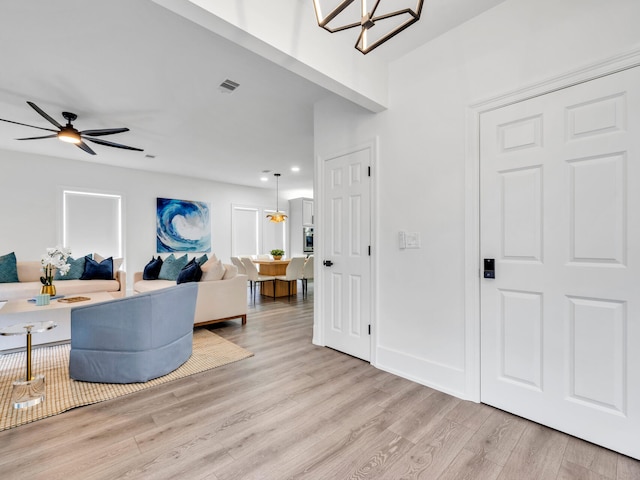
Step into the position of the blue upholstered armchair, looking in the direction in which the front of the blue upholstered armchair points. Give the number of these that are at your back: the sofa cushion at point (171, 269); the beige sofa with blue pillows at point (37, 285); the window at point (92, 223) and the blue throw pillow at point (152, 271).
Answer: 0

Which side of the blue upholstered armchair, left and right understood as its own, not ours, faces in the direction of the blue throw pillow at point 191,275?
right

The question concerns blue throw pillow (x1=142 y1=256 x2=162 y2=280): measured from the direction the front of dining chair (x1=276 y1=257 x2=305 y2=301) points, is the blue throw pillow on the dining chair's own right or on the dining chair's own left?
on the dining chair's own left

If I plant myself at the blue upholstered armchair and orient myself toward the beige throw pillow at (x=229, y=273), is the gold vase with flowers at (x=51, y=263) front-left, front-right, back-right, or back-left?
front-left

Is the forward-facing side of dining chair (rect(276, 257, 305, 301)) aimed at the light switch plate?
no

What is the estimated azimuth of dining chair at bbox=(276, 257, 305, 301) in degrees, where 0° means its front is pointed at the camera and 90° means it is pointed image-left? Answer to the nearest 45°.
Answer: approximately 135°

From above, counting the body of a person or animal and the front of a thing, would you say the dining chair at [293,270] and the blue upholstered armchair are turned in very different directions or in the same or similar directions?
same or similar directions

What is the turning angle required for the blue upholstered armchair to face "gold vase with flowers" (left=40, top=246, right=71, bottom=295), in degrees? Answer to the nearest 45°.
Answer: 0° — it already faces it

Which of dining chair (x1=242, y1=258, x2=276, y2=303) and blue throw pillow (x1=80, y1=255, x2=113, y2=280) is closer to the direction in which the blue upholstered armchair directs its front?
the blue throw pillow

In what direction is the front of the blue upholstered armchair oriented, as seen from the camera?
facing away from the viewer and to the left of the viewer

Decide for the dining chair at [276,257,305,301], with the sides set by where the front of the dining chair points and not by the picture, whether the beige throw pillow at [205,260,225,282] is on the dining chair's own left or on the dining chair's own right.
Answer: on the dining chair's own left

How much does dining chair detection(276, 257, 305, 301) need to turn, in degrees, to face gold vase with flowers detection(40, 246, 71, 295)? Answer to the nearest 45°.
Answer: approximately 90° to its left

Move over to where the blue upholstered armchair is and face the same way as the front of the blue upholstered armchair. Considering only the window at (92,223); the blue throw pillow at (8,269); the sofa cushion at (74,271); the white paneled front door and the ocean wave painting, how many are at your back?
1

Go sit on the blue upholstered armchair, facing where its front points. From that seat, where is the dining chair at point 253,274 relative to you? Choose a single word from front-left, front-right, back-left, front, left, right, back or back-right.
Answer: right

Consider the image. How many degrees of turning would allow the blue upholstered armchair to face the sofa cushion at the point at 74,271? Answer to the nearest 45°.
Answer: approximately 45° to its right

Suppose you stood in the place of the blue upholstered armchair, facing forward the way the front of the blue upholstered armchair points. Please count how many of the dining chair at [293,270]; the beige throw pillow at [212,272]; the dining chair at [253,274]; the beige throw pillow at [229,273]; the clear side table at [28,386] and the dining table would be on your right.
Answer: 5

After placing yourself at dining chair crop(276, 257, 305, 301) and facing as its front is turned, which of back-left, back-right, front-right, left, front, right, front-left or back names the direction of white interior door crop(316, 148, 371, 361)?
back-left

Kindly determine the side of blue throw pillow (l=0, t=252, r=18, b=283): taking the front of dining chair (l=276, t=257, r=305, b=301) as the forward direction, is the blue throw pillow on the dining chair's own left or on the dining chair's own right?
on the dining chair's own left

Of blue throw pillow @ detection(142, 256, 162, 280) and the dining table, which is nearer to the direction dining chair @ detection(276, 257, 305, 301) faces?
the dining table
